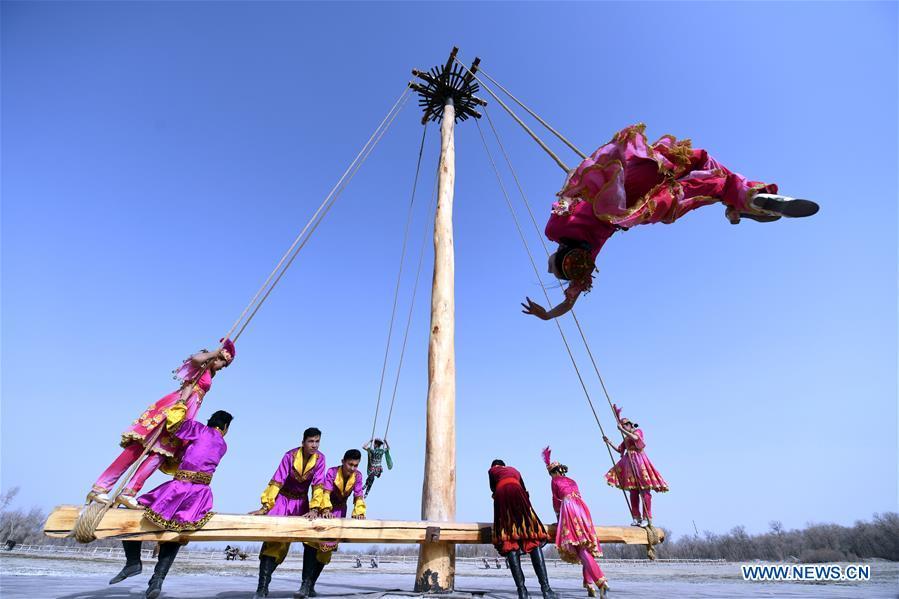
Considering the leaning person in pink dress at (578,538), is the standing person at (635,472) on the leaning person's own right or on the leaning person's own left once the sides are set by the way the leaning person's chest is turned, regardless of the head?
on the leaning person's own right

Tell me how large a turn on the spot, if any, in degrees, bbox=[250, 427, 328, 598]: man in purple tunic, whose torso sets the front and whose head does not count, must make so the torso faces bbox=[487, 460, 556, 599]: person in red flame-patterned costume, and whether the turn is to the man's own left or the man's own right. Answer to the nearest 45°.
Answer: approximately 45° to the man's own left

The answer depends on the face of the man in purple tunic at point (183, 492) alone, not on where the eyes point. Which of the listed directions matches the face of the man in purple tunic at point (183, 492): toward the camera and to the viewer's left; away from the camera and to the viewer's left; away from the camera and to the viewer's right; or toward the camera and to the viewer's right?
away from the camera and to the viewer's right

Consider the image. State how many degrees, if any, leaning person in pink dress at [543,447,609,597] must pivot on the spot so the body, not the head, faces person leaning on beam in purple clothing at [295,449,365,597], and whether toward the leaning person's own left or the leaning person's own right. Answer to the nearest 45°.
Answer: approximately 45° to the leaning person's own left

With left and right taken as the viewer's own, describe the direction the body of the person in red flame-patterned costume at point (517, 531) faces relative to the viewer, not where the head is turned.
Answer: facing away from the viewer

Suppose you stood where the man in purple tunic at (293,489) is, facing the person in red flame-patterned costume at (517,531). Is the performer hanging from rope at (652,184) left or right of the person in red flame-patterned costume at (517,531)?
right

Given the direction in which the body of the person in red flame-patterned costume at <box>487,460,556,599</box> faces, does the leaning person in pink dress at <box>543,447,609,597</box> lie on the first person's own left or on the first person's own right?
on the first person's own right

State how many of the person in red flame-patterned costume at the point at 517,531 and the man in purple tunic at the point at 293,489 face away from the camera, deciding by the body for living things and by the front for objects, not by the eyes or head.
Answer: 1

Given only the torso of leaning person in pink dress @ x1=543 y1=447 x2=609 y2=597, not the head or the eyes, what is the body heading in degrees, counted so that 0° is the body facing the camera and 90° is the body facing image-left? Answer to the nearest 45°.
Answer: approximately 135°
